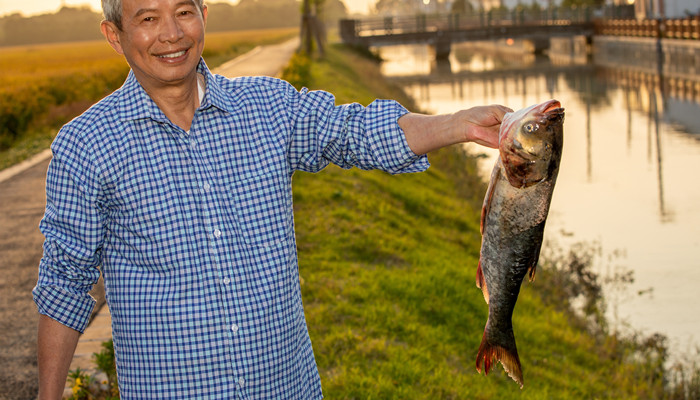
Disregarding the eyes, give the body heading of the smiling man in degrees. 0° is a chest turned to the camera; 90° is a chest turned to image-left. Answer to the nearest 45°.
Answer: approximately 0°

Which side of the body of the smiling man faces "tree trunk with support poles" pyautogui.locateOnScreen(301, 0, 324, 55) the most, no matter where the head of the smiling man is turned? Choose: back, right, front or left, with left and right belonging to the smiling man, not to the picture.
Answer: back
